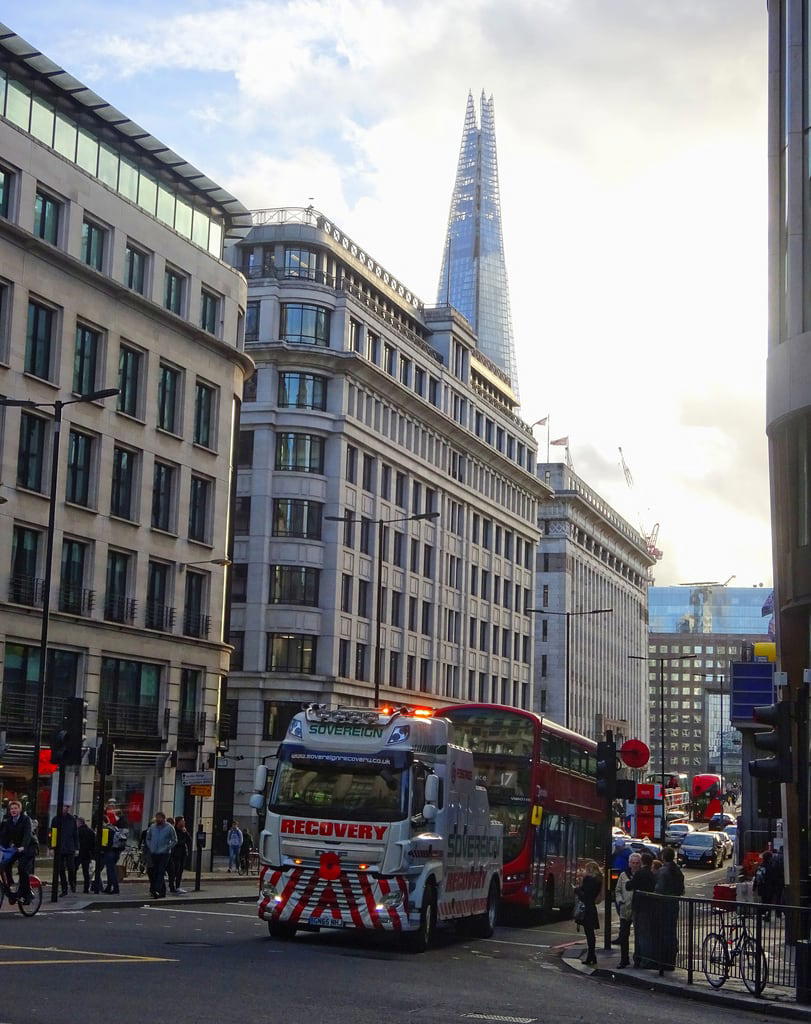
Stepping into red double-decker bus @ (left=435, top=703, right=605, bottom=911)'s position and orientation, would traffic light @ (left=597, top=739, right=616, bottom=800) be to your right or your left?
on your left

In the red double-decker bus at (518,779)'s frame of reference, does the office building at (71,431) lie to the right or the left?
on its right

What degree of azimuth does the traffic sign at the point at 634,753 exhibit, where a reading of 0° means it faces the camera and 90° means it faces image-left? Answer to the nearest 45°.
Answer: approximately 0°

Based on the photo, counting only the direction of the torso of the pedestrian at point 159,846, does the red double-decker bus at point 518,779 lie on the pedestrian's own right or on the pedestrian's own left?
on the pedestrian's own left

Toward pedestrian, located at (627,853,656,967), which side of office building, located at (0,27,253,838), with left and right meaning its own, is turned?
front

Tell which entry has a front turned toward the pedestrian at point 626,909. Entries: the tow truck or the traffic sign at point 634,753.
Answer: the traffic sign
